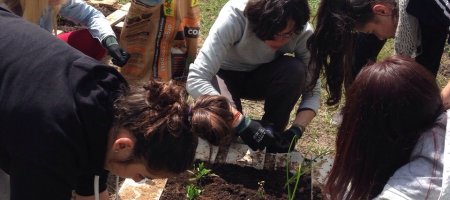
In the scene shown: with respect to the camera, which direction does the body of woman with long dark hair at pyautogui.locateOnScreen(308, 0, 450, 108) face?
to the viewer's left

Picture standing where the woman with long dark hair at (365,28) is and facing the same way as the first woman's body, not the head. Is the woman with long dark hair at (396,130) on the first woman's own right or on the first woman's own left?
on the first woman's own left

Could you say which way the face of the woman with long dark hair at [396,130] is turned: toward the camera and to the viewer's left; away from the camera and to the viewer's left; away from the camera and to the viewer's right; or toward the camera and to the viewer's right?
away from the camera and to the viewer's left
